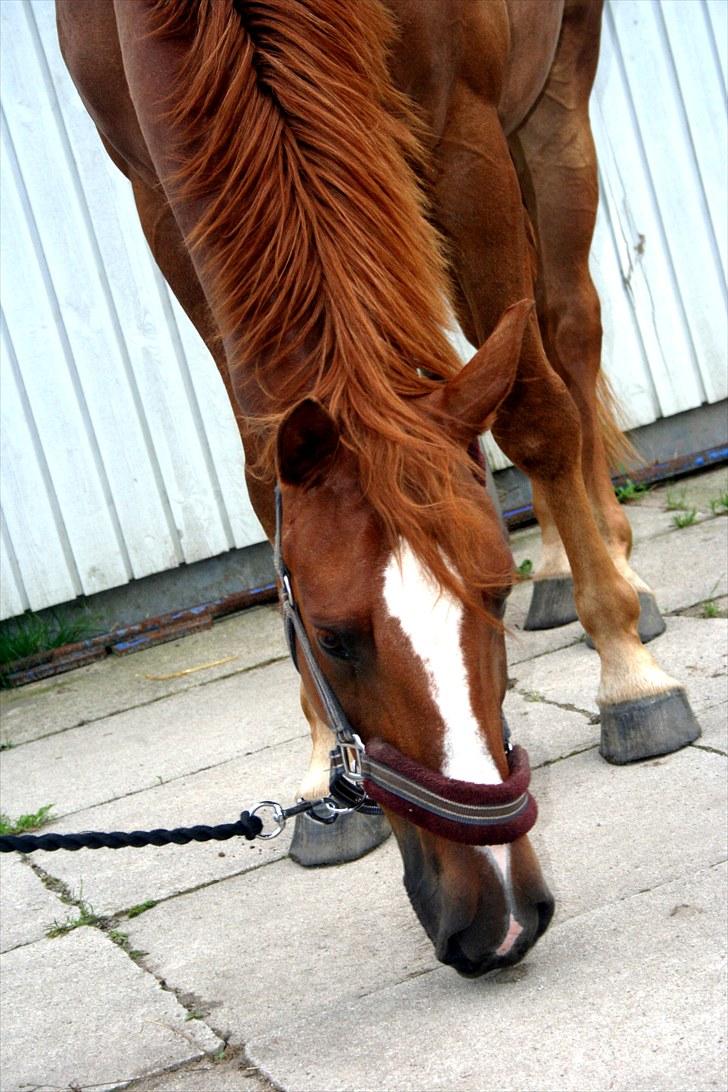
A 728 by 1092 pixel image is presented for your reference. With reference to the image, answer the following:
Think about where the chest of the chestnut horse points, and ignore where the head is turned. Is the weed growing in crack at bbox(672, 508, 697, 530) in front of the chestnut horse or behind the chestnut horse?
behind

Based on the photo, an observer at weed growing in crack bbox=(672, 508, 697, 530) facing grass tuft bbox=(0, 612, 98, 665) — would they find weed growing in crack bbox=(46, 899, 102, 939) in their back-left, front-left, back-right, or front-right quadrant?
front-left

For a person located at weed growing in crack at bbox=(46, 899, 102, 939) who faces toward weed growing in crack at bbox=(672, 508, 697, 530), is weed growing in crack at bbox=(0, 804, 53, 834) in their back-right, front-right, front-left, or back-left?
front-left

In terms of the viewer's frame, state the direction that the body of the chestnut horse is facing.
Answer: toward the camera

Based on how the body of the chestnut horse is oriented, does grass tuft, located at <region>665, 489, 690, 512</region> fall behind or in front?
behind

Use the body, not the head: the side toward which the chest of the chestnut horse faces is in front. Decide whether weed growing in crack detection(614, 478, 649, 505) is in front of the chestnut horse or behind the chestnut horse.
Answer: behind

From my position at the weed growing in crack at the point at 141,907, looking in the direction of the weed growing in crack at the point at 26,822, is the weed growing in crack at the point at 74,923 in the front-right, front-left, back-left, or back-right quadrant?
front-left

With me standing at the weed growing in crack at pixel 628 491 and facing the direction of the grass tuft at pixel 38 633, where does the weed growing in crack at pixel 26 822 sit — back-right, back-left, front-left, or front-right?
front-left
